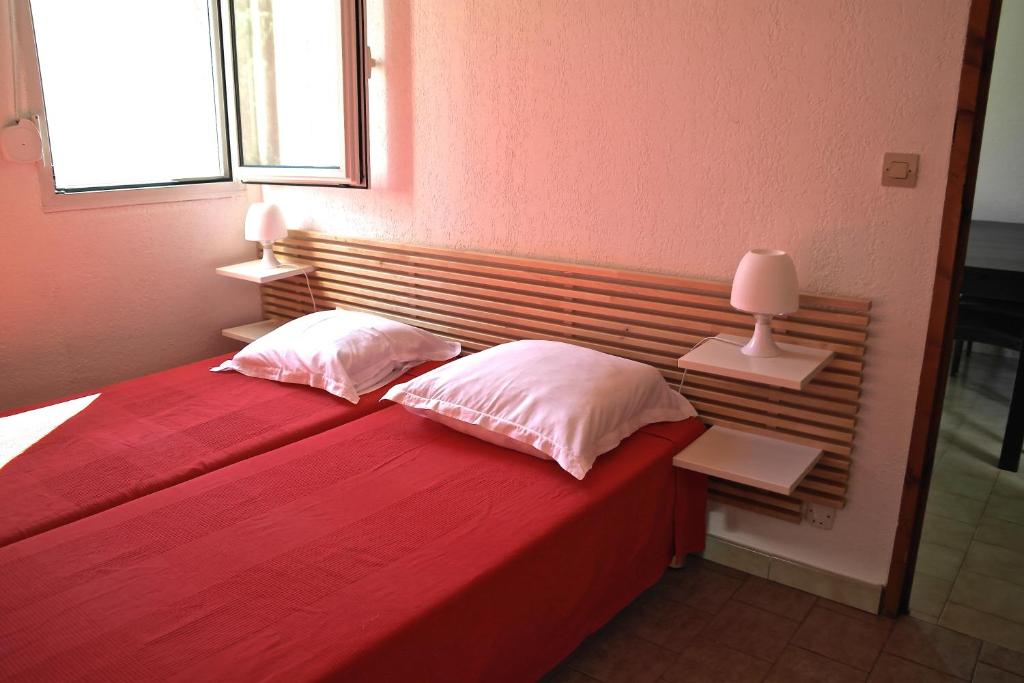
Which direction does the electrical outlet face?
toward the camera

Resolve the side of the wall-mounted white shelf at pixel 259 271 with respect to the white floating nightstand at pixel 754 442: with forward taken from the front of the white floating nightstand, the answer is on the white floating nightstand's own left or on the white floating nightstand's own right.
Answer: on the white floating nightstand's own right

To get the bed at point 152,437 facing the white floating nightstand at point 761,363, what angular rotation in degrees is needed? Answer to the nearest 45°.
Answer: approximately 90° to its left

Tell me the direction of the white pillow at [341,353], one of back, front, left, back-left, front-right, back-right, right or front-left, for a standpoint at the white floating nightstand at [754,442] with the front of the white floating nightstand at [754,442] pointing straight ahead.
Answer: front-right

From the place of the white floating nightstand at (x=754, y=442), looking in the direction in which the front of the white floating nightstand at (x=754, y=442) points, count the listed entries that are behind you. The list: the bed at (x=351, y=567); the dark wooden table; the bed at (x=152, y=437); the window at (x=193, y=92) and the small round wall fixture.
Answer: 1

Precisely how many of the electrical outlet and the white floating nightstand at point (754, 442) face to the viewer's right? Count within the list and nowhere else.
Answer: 0

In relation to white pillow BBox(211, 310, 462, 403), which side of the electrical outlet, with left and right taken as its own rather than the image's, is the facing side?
right

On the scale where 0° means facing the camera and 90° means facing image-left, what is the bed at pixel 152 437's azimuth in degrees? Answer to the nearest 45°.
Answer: approximately 45°

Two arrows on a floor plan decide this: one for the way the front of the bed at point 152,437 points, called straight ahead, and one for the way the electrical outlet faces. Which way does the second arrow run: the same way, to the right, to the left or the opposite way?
the same way

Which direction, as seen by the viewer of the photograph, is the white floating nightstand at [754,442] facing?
facing the viewer and to the left of the viewer

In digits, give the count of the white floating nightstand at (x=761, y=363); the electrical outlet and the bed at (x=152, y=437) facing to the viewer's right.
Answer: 0

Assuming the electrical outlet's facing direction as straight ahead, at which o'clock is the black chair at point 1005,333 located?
The black chair is roughly at 7 o'clock from the electrical outlet.

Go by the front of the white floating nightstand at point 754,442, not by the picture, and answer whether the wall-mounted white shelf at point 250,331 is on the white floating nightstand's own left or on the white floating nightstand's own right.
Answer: on the white floating nightstand's own right
